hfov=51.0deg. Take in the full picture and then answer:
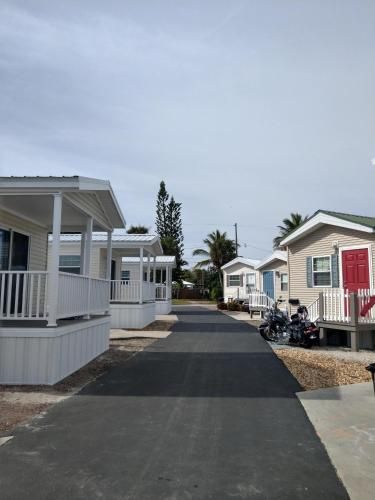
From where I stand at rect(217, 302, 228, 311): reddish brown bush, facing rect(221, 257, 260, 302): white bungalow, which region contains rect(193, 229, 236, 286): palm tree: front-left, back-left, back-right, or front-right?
front-left

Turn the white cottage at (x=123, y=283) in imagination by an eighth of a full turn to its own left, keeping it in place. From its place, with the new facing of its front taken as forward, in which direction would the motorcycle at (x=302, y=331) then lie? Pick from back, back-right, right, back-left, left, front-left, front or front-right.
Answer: right

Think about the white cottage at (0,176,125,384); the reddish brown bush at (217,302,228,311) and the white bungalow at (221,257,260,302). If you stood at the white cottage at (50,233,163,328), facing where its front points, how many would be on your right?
1

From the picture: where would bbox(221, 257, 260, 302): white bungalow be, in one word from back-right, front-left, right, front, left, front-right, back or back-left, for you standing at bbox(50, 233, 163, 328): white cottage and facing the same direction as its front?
front-left

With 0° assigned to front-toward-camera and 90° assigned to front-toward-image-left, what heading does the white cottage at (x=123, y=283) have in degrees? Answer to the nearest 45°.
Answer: approximately 270°

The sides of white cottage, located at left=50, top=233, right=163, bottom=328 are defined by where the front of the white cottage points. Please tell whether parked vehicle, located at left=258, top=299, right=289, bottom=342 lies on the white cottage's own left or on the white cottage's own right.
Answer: on the white cottage's own right

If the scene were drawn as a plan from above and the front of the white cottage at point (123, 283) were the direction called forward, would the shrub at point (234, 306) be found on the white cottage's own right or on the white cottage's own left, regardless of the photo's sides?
on the white cottage's own left

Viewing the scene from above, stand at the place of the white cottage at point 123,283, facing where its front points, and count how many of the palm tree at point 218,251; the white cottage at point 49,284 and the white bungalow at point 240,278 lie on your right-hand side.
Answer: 1

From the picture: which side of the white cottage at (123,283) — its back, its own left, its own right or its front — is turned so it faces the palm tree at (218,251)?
left

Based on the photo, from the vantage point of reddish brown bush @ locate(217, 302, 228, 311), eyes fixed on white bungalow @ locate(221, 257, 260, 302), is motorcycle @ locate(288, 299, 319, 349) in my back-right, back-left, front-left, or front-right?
back-right

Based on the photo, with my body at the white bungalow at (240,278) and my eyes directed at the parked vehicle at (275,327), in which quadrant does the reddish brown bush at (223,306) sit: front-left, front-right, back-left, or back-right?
front-right

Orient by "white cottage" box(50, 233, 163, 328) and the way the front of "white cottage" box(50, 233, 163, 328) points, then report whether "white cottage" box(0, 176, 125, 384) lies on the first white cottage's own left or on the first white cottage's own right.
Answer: on the first white cottage's own right

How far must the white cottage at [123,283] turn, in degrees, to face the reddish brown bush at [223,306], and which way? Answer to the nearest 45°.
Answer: approximately 45° to its left

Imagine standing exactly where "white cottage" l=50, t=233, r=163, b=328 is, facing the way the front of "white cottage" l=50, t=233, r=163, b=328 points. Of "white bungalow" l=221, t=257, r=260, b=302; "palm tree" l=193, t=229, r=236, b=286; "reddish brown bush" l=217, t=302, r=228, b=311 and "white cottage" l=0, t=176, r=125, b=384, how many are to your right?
1
